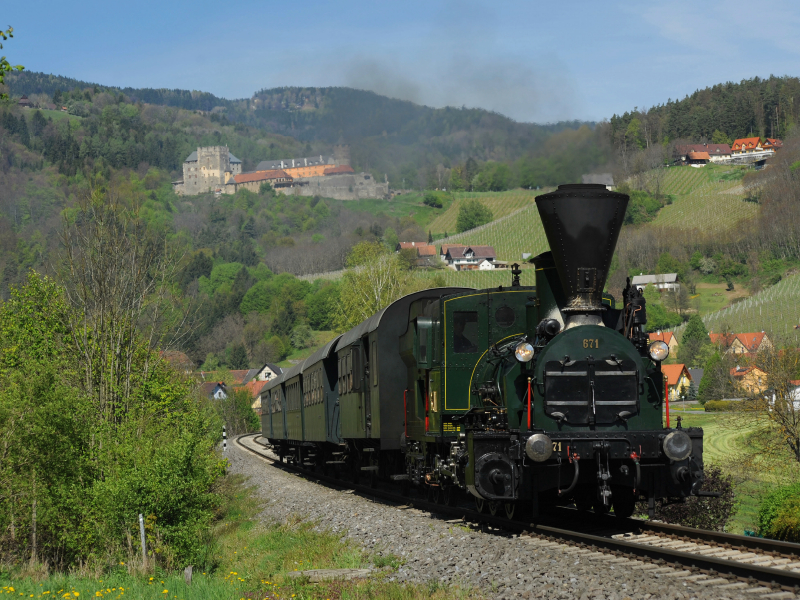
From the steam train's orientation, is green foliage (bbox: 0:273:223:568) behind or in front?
in front

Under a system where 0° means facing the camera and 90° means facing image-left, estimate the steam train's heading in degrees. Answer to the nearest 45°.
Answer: approximately 315°

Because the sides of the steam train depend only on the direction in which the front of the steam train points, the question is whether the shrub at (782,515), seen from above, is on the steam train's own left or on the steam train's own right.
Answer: on the steam train's own left

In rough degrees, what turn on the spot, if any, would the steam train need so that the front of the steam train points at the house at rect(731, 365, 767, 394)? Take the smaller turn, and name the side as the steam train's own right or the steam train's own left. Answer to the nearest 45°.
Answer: approximately 135° to the steam train's own left

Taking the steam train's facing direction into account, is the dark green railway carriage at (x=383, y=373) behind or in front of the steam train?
behind
